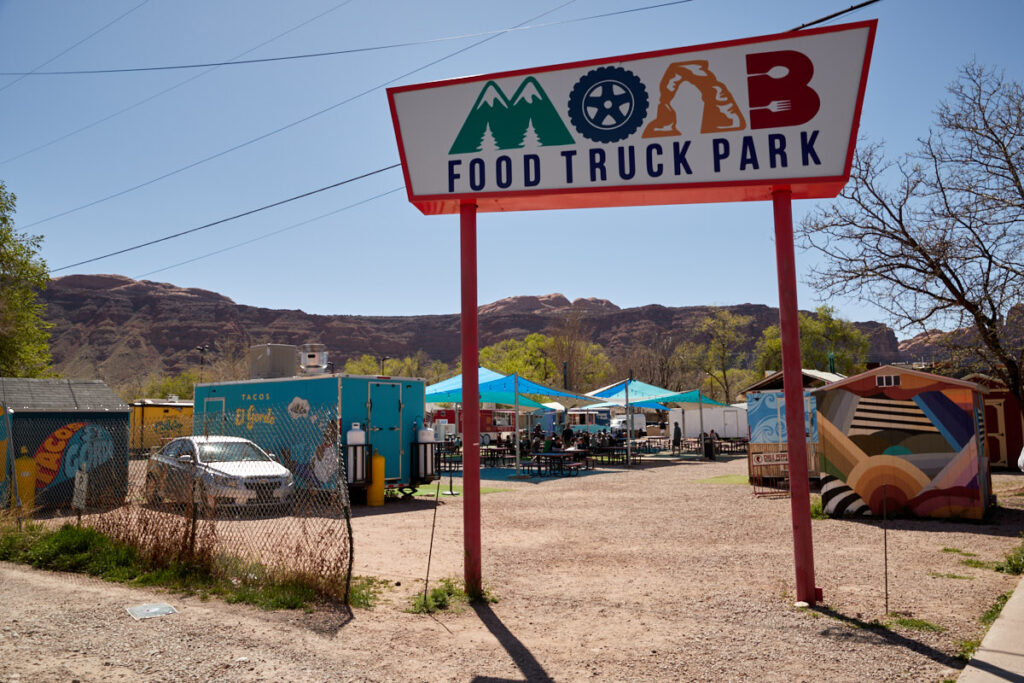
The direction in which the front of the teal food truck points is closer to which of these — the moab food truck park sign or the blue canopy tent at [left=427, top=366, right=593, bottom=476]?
the blue canopy tent

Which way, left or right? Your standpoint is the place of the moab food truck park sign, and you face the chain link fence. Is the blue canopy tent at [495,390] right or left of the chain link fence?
right

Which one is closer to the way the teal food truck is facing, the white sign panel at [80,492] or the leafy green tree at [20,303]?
the leafy green tree
